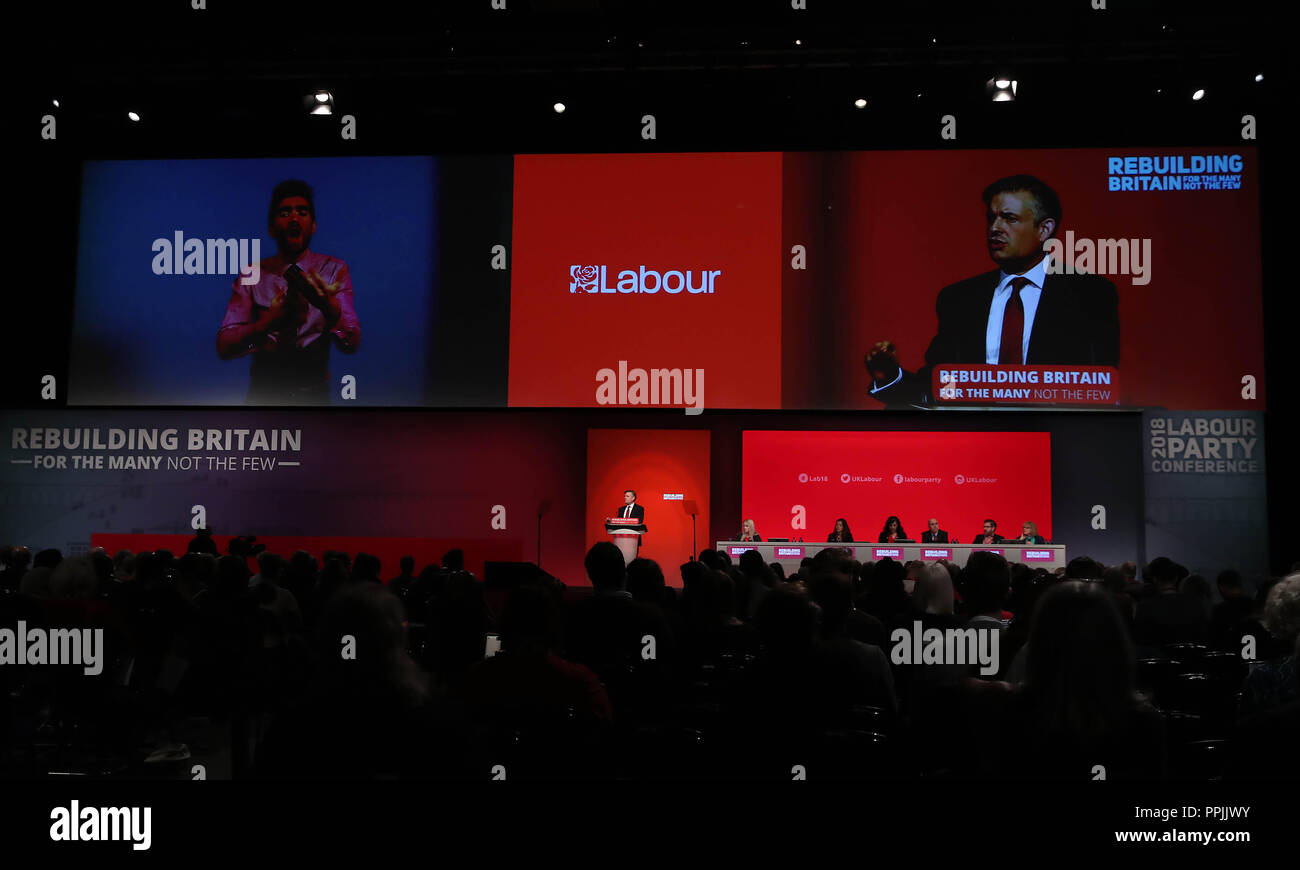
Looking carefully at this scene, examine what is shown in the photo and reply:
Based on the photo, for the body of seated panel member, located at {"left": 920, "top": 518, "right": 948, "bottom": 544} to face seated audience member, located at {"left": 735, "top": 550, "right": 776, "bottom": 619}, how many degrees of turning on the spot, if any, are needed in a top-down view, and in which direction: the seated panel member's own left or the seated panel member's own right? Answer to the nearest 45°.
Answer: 0° — they already face them

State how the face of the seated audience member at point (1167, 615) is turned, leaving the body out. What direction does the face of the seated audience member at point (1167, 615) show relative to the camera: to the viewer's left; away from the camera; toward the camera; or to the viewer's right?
away from the camera

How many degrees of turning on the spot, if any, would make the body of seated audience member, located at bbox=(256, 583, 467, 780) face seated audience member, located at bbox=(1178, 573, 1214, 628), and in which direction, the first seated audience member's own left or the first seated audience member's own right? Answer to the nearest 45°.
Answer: approximately 45° to the first seated audience member's own right

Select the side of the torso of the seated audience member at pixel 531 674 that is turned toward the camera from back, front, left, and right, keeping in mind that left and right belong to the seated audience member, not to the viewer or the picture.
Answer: back

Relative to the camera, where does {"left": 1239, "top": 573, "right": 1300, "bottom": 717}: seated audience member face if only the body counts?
away from the camera

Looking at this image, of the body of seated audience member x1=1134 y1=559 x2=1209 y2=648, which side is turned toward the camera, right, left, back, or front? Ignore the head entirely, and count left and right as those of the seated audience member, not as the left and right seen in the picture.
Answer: back

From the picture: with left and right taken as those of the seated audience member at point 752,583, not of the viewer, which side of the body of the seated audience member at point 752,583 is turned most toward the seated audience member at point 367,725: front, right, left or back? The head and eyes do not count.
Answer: back

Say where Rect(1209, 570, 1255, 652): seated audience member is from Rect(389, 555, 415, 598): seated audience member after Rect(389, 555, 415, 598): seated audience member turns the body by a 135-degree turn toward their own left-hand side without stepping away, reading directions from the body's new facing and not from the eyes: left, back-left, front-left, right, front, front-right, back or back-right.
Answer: left

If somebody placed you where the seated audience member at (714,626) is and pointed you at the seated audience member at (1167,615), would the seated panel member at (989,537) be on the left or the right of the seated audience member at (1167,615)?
left

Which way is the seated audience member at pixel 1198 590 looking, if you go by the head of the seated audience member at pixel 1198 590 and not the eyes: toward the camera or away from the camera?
away from the camera

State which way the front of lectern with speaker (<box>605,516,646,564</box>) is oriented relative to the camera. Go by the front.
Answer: toward the camera

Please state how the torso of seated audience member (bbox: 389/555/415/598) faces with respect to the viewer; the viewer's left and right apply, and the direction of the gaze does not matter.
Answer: facing away from the viewer

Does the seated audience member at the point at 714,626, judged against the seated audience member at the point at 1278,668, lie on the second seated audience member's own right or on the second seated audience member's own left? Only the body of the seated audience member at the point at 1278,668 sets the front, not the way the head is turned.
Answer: on the second seated audience member's own left

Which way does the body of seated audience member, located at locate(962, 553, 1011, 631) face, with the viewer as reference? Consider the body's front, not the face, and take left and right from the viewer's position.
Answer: facing away from the viewer
